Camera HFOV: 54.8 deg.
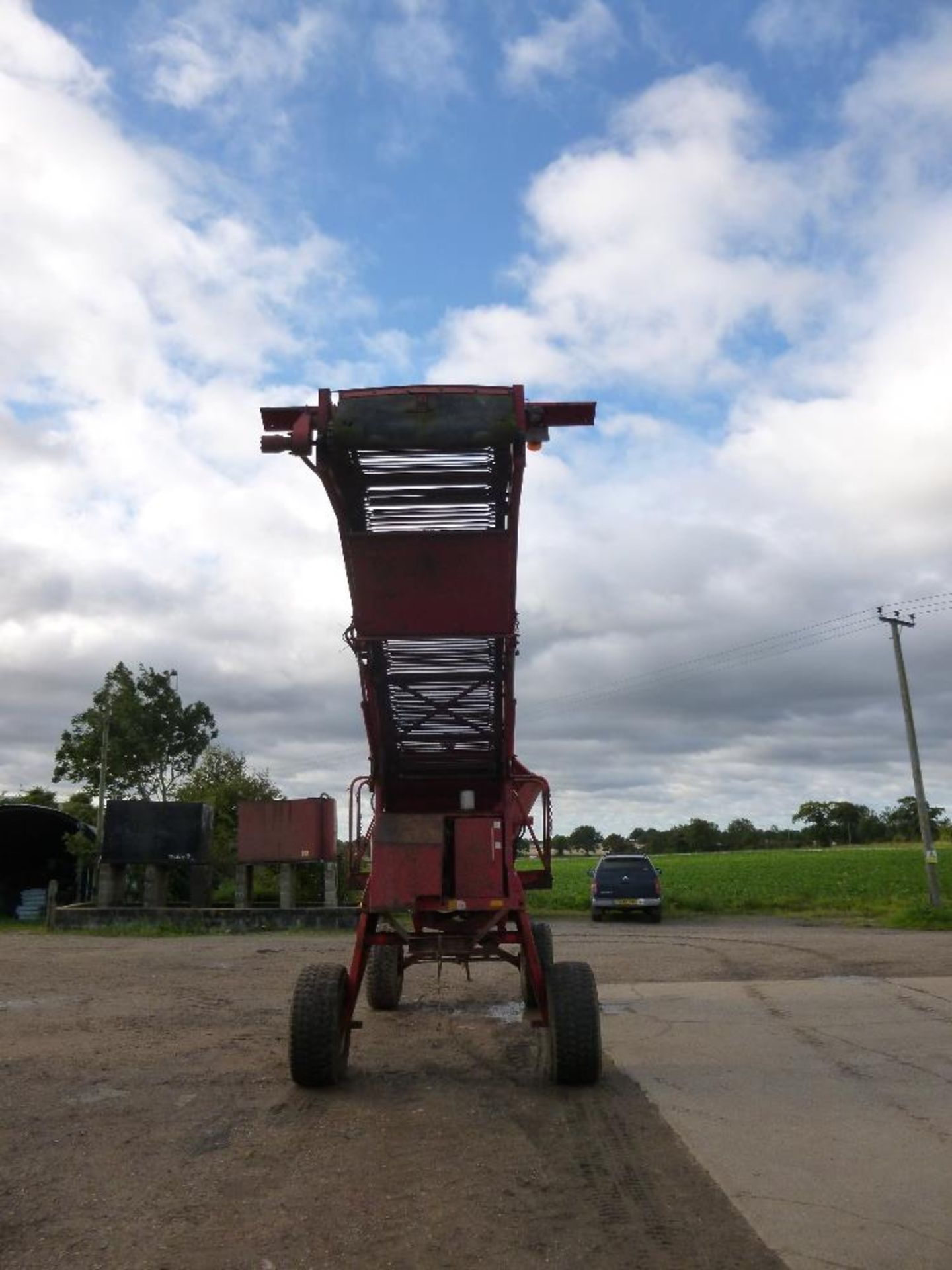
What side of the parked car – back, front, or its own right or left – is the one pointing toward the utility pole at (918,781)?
right

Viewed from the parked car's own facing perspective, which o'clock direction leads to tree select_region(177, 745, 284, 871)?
The tree is roughly at 10 o'clock from the parked car.

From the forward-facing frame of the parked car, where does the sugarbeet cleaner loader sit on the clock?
The sugarbeet cleaner loader is roughly at 6 o'clock from the parked car.

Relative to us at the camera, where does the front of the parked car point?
facing away from the viewer

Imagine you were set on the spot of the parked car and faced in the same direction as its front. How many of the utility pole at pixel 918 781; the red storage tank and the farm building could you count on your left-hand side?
2

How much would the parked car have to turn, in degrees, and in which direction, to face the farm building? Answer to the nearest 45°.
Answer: approximately 90° to its left

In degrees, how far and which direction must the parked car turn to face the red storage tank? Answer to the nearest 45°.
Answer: approximately 90° to its left
